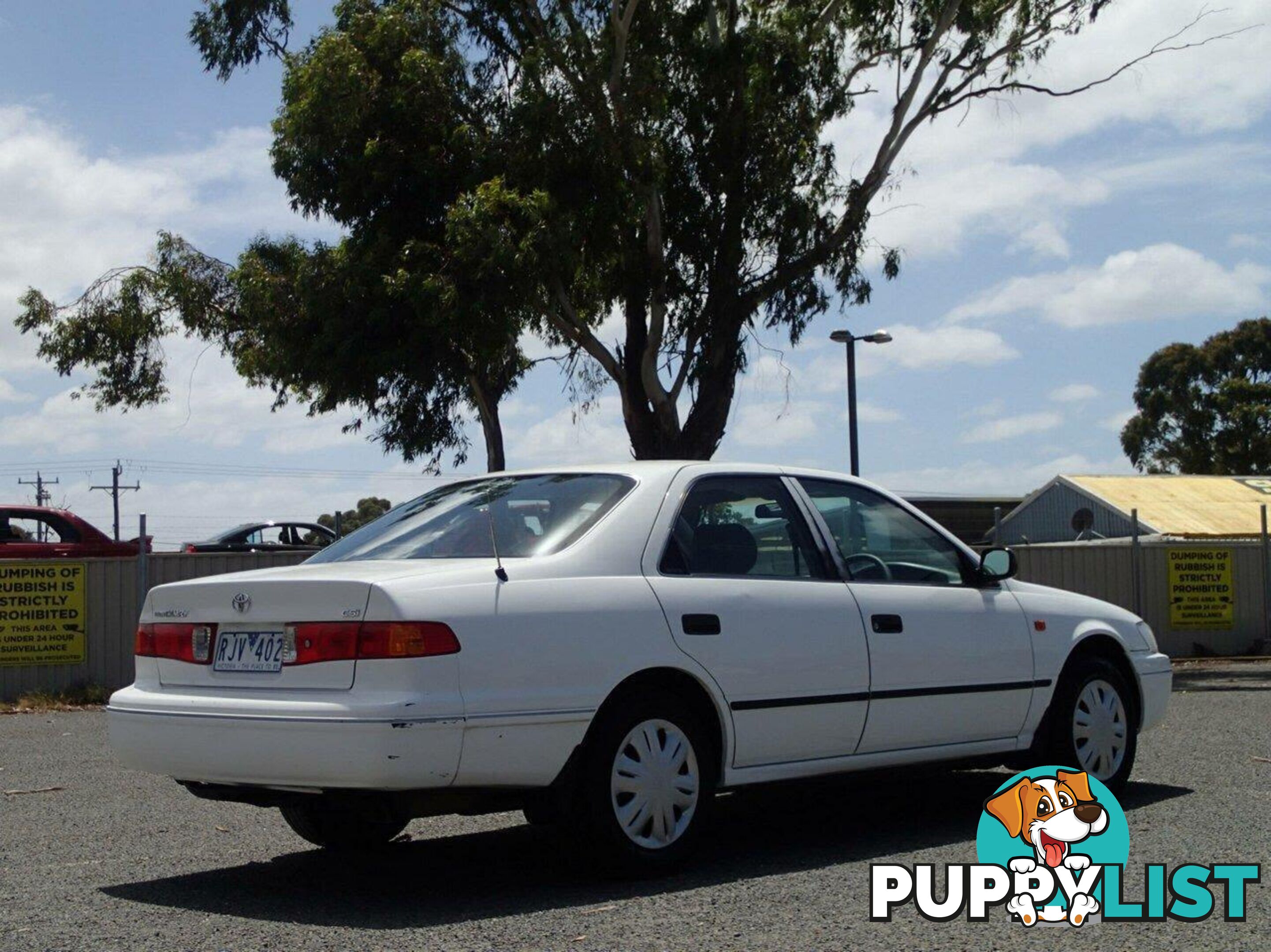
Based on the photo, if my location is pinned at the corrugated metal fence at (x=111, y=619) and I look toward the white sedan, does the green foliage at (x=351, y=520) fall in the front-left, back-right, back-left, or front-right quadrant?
back-left

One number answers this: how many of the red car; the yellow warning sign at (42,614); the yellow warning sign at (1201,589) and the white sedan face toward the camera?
2

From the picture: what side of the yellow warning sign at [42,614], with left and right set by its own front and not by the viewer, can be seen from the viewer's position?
front

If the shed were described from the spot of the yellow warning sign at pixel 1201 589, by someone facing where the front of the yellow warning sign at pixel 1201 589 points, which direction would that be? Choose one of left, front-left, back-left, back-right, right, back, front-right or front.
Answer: back

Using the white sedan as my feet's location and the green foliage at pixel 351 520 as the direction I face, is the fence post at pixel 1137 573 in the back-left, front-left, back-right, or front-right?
front-right

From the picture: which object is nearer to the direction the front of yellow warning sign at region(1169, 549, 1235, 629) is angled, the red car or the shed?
the red car

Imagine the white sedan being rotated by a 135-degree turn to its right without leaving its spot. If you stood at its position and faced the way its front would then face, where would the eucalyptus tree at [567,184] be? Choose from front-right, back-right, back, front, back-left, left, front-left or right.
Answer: back

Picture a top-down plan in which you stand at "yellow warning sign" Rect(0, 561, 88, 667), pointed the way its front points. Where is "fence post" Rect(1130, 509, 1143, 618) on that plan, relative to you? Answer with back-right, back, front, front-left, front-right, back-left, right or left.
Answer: left

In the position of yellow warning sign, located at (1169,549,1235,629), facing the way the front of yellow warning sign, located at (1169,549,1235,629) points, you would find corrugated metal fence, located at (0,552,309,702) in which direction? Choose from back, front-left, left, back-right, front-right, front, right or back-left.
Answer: front-right

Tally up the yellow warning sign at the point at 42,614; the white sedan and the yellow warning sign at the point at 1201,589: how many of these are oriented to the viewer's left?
0

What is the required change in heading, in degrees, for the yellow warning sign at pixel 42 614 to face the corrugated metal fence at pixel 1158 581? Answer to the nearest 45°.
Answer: approximately 90° to its left

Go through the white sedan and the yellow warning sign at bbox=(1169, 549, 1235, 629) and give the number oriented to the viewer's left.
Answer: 0
